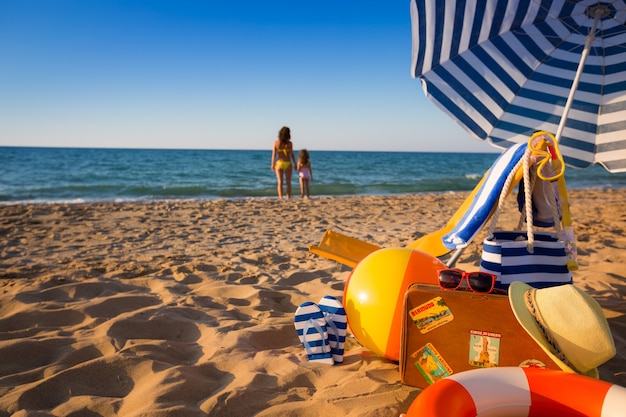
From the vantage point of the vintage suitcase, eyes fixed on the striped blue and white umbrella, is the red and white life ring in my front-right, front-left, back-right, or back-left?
back-right

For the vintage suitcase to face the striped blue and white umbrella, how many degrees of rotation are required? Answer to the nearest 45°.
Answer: approximately 180°

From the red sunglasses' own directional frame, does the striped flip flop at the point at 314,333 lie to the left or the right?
on its right

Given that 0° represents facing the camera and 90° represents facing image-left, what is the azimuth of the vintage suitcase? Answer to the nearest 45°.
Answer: approximately 0°

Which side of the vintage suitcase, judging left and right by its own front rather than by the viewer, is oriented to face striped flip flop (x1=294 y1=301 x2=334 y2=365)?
right

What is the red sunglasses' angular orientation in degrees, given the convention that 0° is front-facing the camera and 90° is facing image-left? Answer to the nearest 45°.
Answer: approximately 0°

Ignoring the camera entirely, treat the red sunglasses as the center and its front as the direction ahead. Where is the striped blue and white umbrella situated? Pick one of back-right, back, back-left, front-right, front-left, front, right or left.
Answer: back
